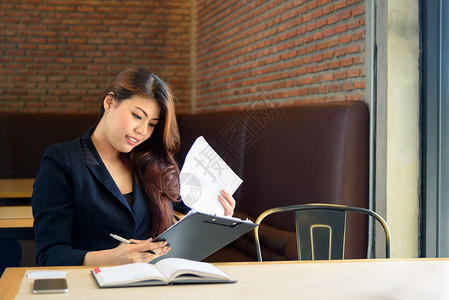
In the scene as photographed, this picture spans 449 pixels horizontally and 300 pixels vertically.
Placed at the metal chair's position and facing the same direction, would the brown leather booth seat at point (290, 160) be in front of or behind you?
behind

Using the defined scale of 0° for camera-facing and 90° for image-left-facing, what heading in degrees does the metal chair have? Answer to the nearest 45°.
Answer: approximately 0°

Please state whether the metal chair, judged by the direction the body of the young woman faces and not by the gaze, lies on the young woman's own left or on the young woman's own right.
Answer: on the young woman's own left

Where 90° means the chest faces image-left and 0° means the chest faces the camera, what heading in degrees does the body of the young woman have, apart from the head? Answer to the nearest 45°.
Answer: approximately 315°

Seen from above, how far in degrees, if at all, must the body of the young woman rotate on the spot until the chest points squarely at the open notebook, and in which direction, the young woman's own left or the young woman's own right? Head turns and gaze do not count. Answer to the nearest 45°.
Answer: approximately 45° to the young woman's own right

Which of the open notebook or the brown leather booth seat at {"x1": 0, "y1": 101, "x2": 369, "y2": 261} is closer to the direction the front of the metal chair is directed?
the open notebook

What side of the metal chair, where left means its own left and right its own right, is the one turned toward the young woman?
right

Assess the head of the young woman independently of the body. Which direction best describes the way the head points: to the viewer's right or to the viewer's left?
to the viewer's right
